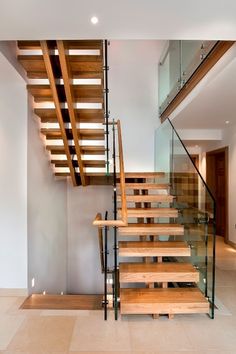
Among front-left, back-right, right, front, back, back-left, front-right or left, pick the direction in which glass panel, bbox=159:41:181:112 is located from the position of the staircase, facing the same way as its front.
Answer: back

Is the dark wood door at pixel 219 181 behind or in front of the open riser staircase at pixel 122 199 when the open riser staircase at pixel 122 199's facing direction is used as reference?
behind

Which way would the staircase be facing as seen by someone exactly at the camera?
facing the viewer
